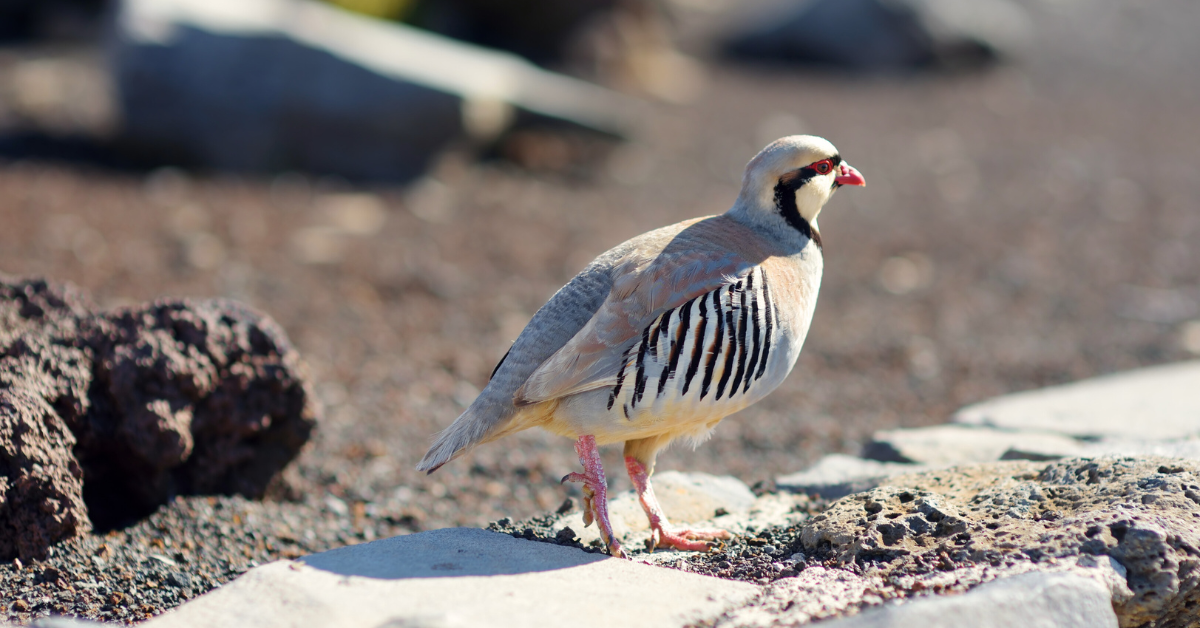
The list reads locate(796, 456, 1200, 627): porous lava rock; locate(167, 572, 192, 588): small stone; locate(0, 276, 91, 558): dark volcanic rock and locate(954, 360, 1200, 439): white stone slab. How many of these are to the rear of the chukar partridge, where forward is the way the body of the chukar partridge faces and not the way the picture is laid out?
2

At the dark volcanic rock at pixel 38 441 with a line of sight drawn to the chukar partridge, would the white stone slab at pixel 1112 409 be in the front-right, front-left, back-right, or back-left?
front-left

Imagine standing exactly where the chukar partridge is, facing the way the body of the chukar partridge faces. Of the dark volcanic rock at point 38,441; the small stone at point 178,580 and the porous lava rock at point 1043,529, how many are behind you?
2

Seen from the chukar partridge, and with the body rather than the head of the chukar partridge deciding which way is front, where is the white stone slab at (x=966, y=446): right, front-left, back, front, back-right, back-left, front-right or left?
front-left

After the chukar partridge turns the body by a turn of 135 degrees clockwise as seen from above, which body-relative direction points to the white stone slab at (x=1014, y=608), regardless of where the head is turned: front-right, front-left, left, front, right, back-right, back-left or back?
left

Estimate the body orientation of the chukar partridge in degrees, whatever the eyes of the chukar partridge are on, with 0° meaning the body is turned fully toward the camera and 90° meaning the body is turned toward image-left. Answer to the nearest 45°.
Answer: approximately 270°

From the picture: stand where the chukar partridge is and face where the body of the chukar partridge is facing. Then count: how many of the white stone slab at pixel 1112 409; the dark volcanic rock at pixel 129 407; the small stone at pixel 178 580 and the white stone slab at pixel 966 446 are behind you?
2

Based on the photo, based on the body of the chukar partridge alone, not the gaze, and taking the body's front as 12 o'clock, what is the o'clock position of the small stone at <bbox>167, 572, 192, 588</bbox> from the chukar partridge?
The small stone is roughly at 6 o'clock from the chukar partridge.

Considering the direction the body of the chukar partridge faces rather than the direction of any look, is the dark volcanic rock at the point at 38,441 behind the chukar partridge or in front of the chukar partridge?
behind

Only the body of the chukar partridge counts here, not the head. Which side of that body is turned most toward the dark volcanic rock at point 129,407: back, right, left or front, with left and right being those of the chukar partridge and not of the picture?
back

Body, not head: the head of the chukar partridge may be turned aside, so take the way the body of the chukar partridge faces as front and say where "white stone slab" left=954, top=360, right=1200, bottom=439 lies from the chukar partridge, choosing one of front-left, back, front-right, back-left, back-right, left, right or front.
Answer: front-left

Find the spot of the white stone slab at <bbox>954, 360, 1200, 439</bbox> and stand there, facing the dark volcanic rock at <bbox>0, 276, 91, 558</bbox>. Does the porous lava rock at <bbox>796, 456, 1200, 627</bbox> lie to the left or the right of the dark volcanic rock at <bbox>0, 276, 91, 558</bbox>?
left

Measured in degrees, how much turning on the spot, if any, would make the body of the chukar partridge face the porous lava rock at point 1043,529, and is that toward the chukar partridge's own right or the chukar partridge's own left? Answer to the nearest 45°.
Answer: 0° — it already faces it

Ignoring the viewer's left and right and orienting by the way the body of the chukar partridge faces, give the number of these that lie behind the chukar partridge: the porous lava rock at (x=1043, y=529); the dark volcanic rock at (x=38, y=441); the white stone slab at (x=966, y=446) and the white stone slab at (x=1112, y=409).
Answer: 1
